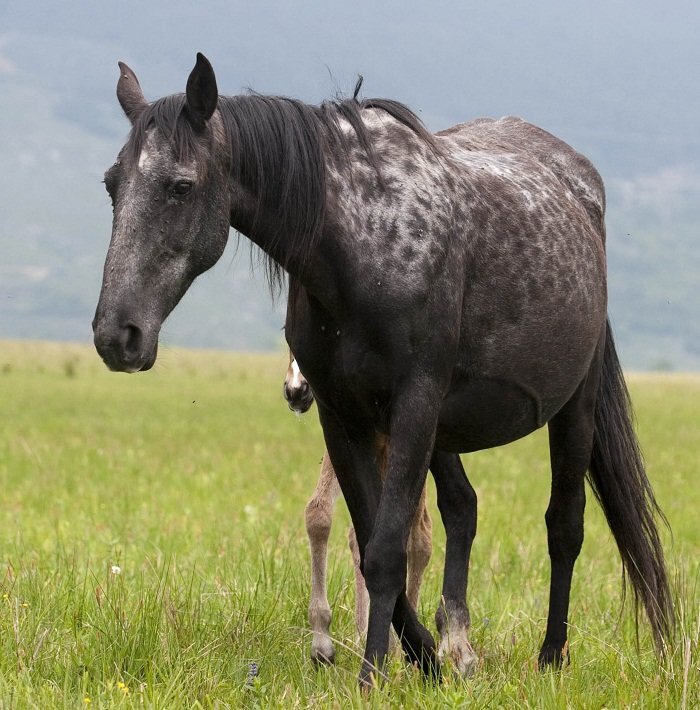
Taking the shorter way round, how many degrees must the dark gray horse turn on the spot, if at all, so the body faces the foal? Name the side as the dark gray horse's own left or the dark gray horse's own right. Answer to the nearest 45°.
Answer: approximately 135° to the dark gray horse's own right

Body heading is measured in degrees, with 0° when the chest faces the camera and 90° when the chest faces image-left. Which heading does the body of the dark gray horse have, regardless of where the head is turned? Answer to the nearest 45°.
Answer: approximately 45°
